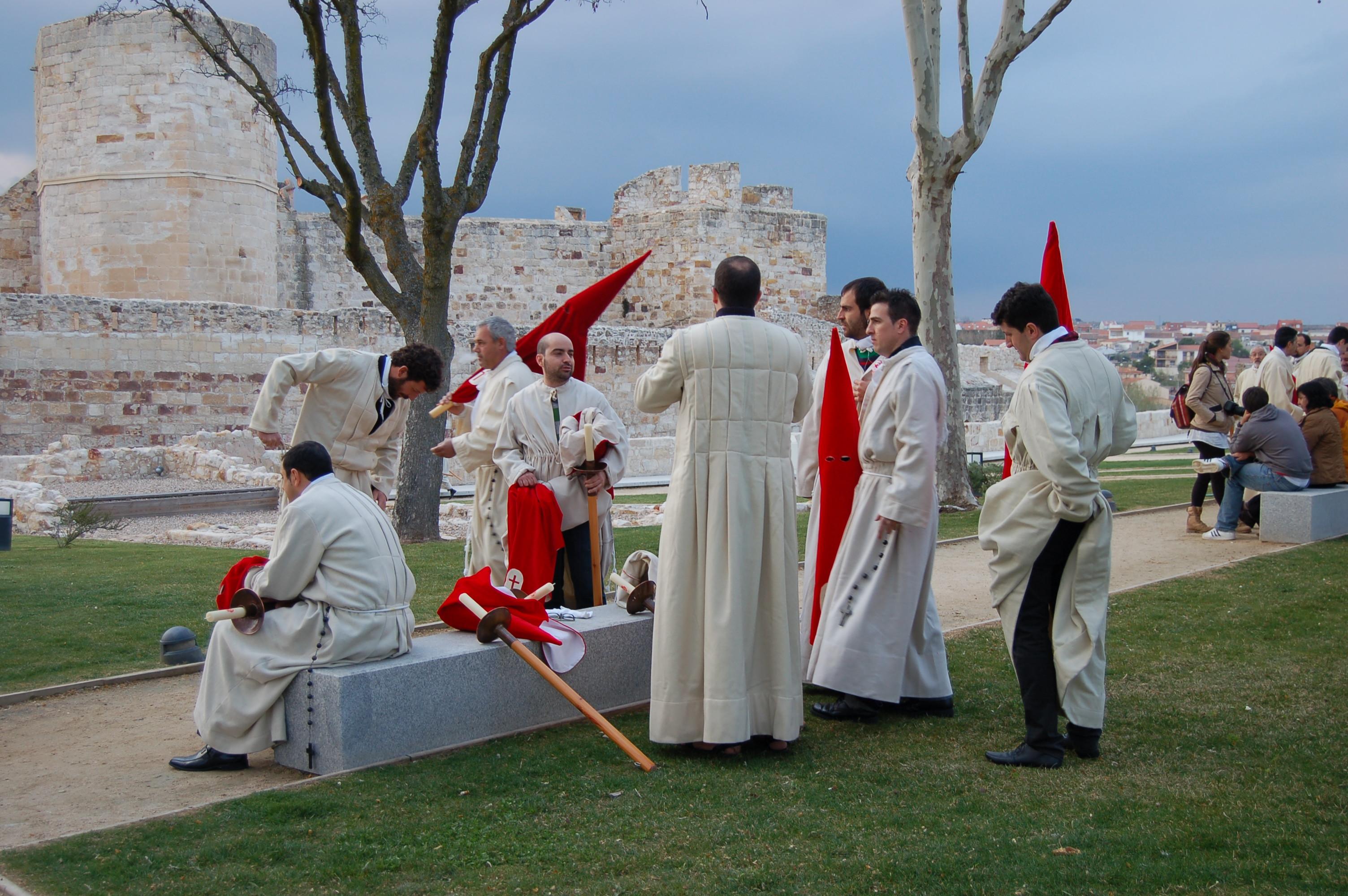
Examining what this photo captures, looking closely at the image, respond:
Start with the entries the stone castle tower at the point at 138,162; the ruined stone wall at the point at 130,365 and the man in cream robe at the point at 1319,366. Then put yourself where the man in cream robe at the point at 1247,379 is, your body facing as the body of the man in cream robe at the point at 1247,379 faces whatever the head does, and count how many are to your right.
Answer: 2

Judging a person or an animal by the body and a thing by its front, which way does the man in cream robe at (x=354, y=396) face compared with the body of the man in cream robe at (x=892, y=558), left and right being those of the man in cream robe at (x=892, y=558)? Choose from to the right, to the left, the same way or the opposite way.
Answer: the opposite way

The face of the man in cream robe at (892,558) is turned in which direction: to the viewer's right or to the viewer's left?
to the viewer's left

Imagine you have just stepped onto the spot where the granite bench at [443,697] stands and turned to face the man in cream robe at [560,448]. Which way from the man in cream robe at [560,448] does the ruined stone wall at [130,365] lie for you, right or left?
left

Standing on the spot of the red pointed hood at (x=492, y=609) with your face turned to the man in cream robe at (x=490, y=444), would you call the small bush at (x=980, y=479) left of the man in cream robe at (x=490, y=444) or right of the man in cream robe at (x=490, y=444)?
right

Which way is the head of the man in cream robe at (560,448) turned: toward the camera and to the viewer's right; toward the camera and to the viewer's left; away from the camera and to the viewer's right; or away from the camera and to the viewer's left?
toward the camera and to the viewer's right

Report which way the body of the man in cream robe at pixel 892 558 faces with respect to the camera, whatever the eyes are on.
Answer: to the viewer's left

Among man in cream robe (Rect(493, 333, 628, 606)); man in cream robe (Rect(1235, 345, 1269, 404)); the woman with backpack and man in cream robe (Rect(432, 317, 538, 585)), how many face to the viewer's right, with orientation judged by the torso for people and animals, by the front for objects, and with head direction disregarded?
1

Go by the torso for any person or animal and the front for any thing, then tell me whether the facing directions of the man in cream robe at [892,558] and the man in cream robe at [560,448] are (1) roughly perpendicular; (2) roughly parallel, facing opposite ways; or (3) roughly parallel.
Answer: roughly perpendicular

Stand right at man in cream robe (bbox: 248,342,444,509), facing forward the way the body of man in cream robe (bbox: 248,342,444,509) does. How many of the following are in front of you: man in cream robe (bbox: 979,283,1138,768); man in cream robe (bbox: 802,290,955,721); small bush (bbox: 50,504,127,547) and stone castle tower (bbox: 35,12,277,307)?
2

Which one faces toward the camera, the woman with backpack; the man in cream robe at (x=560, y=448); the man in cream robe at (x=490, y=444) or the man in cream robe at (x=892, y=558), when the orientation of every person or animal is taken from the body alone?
the man in cream robe at (x=560, y=448)

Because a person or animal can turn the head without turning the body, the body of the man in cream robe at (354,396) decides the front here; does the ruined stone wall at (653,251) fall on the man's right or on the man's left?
on the man's left

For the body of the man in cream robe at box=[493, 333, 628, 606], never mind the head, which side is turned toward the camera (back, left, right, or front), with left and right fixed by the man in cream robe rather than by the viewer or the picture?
front

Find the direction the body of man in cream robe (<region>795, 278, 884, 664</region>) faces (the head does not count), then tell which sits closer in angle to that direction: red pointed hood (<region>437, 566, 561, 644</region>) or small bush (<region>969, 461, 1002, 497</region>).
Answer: the red pointed hood
